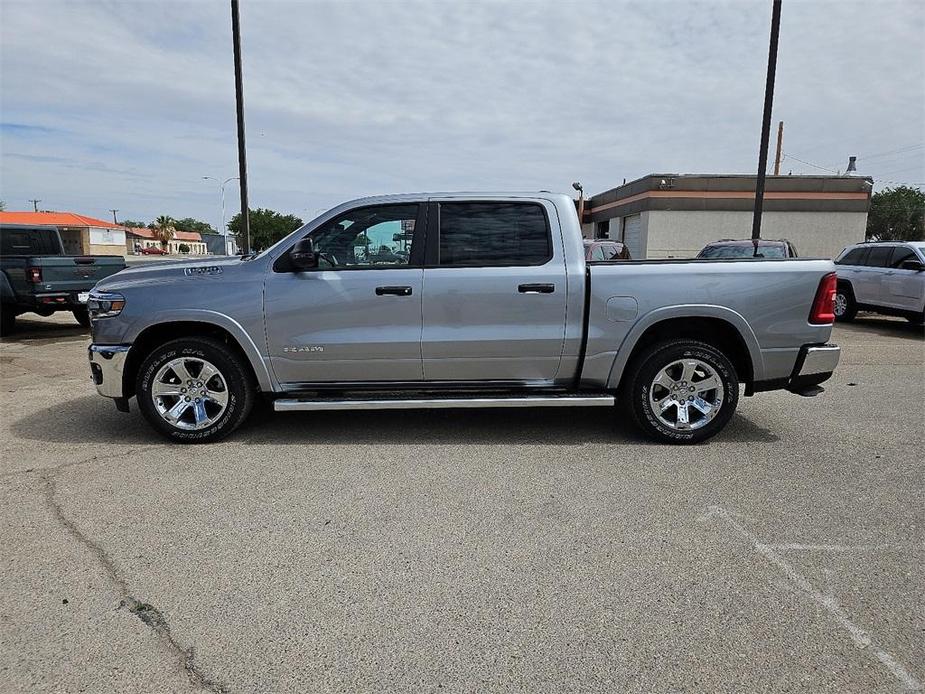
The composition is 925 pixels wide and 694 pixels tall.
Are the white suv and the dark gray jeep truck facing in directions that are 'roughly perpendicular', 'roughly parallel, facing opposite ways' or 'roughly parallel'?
roughly perpendicular

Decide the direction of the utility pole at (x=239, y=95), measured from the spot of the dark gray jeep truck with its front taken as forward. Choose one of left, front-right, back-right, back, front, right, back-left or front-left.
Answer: right

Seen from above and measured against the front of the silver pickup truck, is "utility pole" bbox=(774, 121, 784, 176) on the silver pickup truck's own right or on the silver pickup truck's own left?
on the silver pickup truck's own right

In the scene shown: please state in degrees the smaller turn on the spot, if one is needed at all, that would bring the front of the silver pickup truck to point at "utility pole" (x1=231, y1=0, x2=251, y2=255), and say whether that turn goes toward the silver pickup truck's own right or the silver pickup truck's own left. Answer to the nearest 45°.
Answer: approximately 45° to the silver pickup truck's own right

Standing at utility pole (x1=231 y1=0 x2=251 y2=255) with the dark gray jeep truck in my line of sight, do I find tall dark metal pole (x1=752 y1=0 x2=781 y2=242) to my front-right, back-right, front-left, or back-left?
back-left

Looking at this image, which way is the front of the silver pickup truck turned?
to the viewer's left

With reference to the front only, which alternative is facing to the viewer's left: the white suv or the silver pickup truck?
the silver pickup truck

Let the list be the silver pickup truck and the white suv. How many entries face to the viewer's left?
1

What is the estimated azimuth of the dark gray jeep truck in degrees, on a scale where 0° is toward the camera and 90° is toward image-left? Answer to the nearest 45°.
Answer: approximately 135°

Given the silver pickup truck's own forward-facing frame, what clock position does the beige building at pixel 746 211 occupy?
The beige building is roughly at 4 o'clock from the silver pickup truck.
